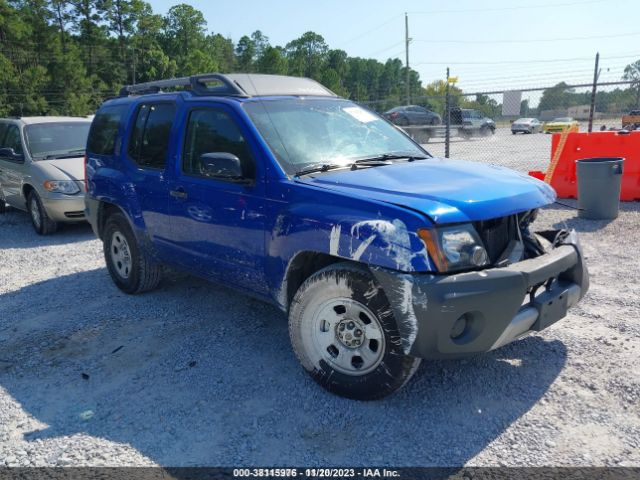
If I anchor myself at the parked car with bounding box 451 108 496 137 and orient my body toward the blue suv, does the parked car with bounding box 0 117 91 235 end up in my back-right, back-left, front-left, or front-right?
front-right

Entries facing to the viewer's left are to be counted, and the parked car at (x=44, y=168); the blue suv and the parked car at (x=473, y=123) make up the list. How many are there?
0

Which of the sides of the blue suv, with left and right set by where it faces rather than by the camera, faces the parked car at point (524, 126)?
left

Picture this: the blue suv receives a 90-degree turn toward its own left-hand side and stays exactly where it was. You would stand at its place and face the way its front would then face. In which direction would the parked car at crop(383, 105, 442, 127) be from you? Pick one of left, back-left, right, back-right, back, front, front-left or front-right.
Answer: front-left

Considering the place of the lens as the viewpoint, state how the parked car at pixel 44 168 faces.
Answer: facing the viewer and to the right of the viewer

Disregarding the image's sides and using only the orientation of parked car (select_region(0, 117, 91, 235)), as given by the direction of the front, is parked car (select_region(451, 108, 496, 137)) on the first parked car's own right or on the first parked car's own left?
on the first parked car's own left

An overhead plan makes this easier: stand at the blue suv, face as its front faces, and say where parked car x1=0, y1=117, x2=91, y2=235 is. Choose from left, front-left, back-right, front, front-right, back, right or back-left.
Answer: back

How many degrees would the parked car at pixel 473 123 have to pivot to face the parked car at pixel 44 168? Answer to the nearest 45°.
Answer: approximately 90° to its right

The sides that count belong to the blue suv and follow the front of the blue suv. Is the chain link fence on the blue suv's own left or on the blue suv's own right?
on the blue suv's own left

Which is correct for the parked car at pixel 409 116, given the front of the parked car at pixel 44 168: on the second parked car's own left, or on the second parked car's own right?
on the second parked car's own left
